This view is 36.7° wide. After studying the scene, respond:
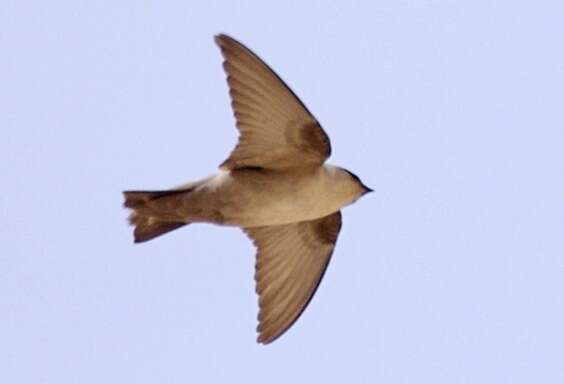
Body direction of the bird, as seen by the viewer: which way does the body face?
to the viewer's right
